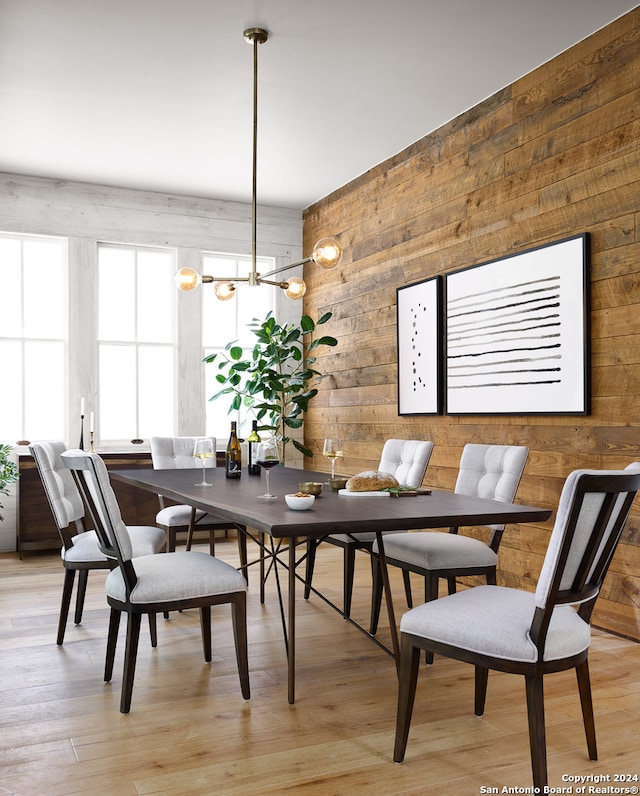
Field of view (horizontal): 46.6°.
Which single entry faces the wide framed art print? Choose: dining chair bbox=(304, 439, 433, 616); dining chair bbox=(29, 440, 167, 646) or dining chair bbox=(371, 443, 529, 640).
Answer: dining chair bbox=(29, 440, 167, 646)

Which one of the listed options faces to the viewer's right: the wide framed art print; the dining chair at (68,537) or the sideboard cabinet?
the dining chair

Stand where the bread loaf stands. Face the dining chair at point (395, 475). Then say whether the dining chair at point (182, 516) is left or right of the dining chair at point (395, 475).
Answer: left

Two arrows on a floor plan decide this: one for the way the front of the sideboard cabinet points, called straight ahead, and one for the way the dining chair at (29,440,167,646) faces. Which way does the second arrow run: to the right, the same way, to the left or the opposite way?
to the left

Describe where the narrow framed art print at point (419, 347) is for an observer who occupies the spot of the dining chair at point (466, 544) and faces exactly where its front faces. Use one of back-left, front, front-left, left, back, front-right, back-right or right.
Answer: back-right

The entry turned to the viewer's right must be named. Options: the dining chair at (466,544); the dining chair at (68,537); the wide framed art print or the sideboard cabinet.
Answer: the dining chair at (68,537)

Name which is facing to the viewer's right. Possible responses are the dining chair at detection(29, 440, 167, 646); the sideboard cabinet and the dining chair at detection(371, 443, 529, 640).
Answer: the dining chair at detection(29, 440, 167, 646)

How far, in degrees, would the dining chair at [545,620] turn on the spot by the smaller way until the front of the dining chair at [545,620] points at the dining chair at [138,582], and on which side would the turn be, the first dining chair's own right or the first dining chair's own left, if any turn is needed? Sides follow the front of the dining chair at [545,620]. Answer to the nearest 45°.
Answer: approximately 45° to the first dining chair's own left

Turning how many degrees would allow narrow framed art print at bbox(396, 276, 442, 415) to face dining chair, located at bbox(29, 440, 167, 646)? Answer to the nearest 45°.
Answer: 0° — it already faces it

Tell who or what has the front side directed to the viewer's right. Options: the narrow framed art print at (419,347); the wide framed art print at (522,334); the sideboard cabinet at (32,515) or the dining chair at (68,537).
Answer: the dining chair

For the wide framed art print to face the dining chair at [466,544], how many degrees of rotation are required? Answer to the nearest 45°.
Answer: approximately 45° to its left

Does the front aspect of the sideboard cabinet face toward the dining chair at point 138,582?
yes

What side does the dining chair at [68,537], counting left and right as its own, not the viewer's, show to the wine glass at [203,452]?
front

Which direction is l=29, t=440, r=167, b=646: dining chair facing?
to the viewer's right

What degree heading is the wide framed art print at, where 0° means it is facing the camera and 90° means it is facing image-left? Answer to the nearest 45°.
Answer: approximately 45°

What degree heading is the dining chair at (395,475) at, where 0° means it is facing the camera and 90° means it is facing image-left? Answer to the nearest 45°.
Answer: approximately 45°

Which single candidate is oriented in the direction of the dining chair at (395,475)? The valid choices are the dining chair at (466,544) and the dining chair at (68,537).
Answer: the dining chair at (68,537)

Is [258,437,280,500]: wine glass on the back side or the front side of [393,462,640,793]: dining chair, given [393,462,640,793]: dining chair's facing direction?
on the front side

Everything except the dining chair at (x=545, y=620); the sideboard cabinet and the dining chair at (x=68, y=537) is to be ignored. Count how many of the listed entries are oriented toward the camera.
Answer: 1

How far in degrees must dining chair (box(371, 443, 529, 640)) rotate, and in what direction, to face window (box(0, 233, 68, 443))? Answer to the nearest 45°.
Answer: approximately 90° to its right
